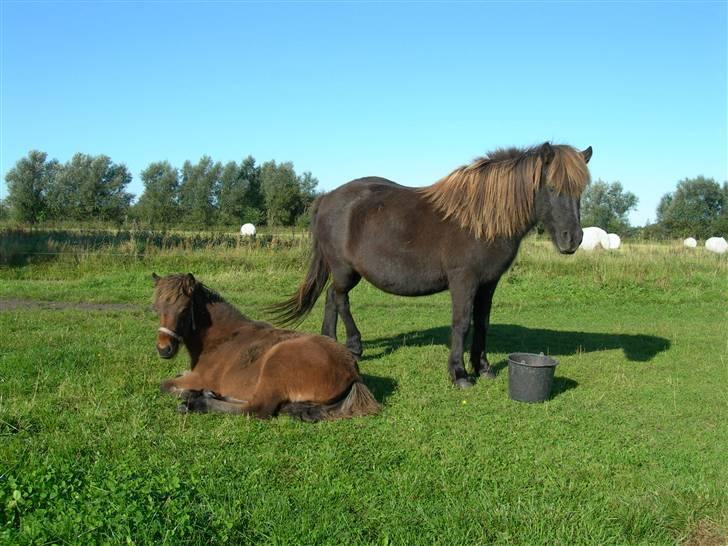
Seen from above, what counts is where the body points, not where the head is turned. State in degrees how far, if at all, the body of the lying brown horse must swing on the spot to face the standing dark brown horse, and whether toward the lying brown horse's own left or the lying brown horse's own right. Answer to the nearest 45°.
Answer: approximately 135° to the lying brown horse's own right

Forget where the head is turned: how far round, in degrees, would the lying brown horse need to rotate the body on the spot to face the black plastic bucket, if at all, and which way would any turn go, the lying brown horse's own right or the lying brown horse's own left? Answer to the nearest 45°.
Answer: approximately 180°

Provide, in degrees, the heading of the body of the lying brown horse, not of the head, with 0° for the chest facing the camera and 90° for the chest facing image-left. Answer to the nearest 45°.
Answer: approximately 90°
